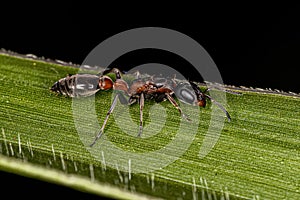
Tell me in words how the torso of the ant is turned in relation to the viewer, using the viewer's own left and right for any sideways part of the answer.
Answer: facing to the right of the viewer
